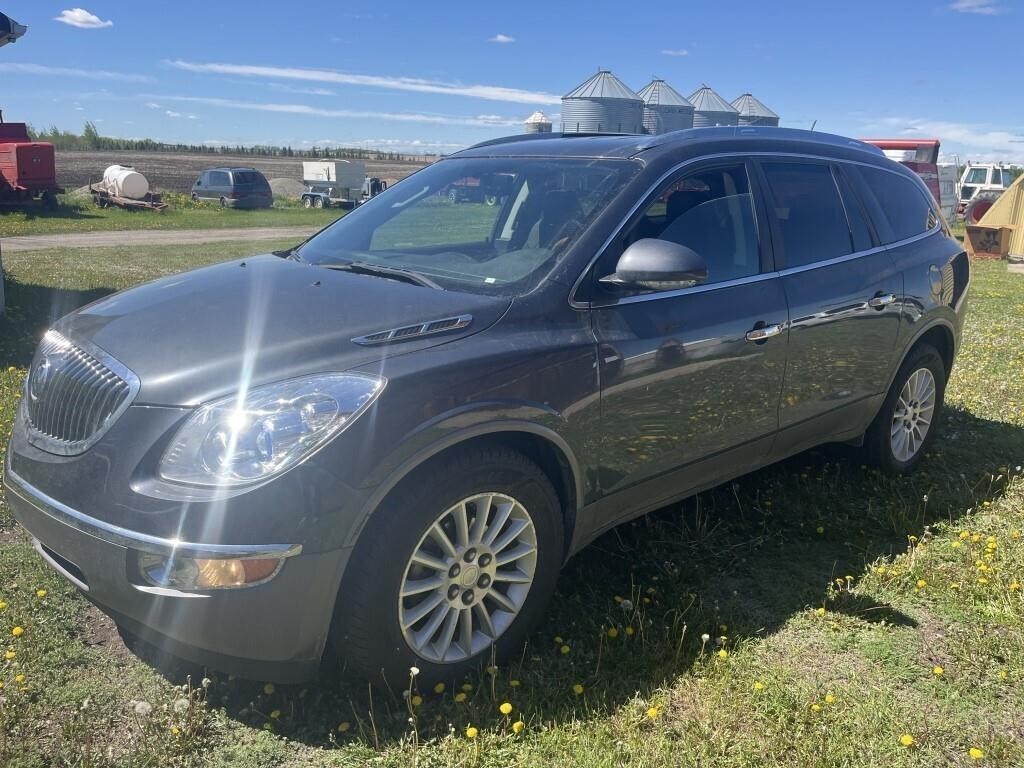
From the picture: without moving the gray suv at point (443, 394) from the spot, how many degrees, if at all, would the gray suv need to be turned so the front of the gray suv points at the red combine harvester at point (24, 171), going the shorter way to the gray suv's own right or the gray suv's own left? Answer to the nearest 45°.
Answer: approximately 90° to the gray suv's own right

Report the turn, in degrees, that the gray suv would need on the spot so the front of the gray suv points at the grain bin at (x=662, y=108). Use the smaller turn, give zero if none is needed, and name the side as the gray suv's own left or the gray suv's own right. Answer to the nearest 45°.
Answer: approximately 135° to the gray suv's own right

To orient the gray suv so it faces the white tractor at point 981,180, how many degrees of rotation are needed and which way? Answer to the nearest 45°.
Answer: approximately 180°

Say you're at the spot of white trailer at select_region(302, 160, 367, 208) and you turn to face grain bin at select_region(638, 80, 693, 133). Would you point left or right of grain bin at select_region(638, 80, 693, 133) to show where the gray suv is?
right

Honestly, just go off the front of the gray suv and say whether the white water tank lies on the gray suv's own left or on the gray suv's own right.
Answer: on the gray suv's own right

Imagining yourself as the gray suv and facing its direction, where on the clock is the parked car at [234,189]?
The parked car is roughly at 4 o'clock from the gray suv.

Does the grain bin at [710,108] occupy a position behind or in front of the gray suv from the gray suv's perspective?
behind

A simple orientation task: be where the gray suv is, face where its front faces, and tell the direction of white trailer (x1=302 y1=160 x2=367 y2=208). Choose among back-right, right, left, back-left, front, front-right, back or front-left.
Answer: back-right

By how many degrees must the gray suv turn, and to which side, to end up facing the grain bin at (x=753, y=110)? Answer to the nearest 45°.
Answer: approximately 135° to its right

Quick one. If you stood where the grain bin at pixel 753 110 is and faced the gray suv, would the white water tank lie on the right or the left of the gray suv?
right

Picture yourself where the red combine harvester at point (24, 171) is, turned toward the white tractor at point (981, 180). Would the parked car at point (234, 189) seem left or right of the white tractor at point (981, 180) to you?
left

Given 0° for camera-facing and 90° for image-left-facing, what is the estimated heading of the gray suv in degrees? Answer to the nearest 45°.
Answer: approximately 45°
